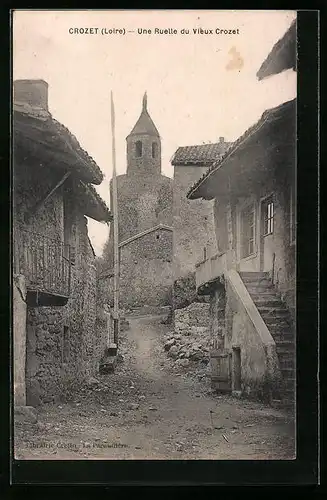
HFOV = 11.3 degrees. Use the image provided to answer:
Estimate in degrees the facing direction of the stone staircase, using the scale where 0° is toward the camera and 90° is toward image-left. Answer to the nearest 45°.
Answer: approximately 0°

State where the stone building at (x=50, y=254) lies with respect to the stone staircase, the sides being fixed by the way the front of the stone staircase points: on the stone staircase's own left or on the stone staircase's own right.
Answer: on the stone staircase's own right
